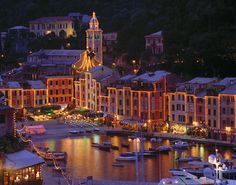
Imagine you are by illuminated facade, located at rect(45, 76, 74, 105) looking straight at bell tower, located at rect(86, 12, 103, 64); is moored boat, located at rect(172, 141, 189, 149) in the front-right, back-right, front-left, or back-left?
back-right

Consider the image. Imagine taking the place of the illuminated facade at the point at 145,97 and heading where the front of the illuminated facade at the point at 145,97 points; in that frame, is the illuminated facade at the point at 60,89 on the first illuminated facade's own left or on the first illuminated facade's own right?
on the first illuminated facade's own right

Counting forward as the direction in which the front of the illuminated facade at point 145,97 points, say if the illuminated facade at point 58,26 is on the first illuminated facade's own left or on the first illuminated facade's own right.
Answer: on the first illuminated facade's own right

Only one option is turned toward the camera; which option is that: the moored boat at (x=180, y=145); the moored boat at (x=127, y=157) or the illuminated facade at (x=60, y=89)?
the illuminated facade

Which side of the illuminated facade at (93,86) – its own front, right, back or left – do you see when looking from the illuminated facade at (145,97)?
left

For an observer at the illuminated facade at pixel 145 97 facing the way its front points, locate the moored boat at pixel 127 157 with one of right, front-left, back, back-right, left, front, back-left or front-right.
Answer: front-left
